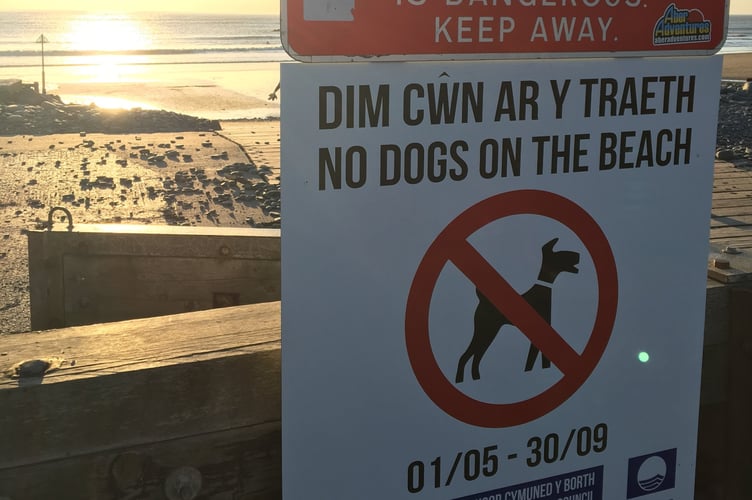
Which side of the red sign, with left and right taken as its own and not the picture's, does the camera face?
front

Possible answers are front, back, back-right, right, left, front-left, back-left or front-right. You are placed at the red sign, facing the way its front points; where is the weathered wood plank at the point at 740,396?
back-left
